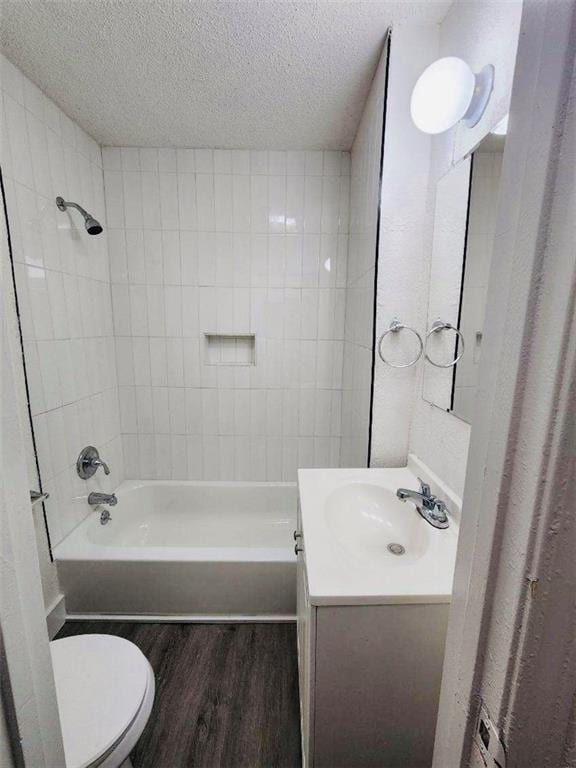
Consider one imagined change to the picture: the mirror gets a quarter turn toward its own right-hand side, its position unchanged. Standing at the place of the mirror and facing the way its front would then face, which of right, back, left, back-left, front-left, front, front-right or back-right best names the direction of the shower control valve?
left

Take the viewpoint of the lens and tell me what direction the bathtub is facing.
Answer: facing the viewer

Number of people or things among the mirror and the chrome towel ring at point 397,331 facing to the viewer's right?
0

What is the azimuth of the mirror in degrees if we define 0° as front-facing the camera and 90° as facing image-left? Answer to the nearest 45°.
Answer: approximately 90°

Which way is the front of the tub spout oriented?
to the viewer's right

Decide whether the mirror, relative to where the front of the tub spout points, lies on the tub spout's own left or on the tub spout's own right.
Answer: on the tub spout's own right

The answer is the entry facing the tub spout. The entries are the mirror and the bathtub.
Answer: the mirror

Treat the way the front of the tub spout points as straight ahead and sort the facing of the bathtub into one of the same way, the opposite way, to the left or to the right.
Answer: to the right
